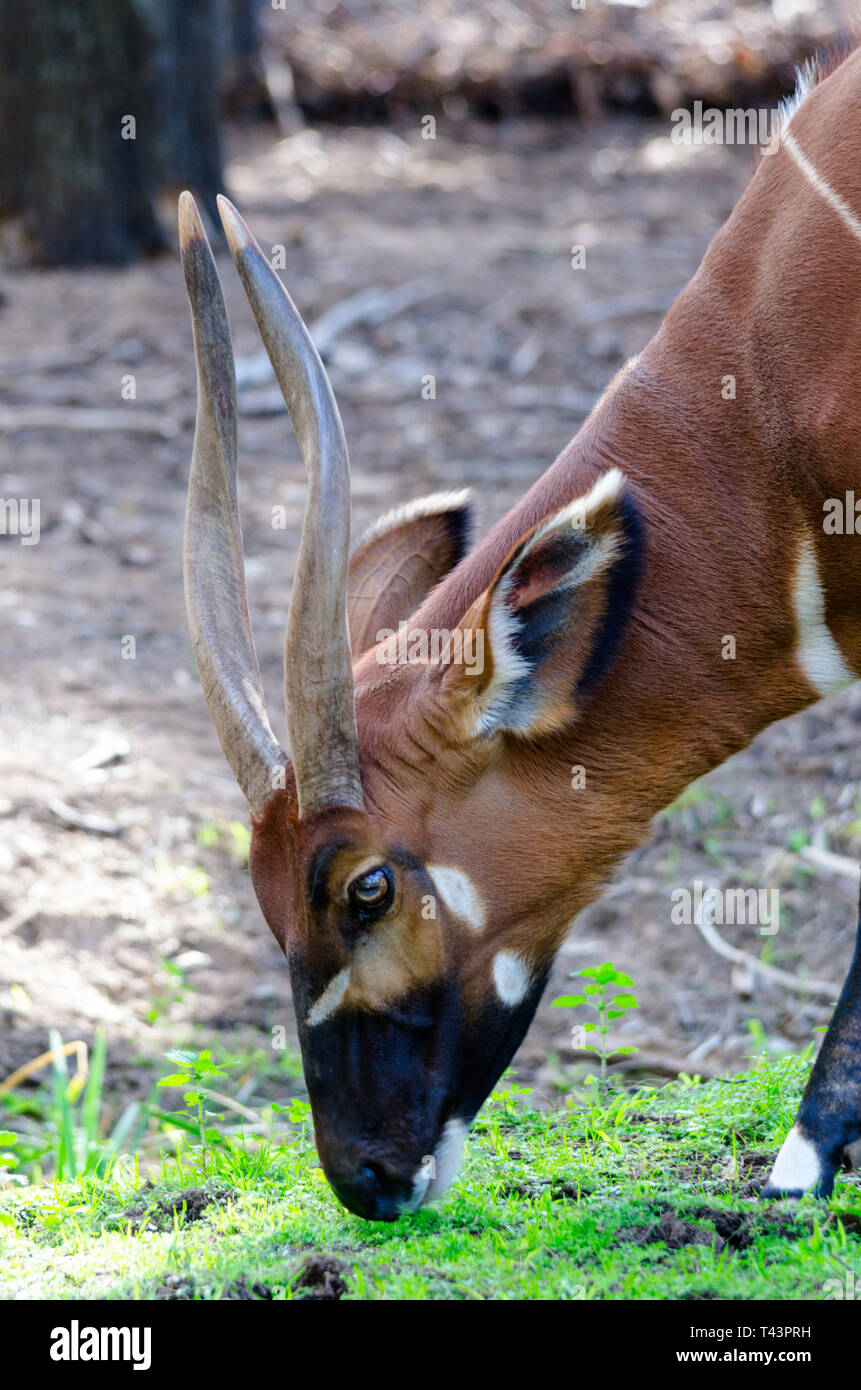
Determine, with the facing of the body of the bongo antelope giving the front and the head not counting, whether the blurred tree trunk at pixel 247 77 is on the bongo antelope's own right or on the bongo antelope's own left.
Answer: on the bongo antelope's own right

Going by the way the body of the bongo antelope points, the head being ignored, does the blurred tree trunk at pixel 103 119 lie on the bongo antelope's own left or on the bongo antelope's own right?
on the bongo antelope's own right

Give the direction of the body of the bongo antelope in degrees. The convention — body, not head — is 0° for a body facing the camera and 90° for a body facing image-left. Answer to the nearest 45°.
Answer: approximately 90°
